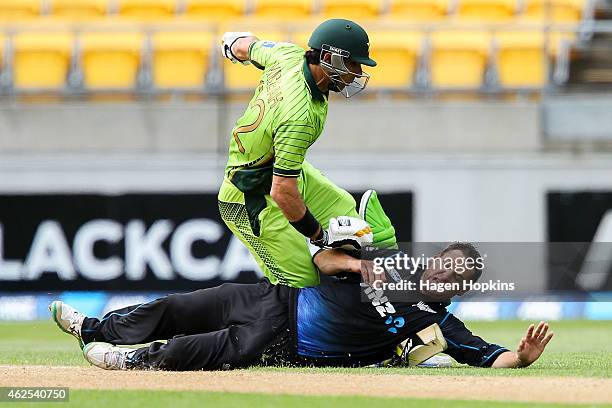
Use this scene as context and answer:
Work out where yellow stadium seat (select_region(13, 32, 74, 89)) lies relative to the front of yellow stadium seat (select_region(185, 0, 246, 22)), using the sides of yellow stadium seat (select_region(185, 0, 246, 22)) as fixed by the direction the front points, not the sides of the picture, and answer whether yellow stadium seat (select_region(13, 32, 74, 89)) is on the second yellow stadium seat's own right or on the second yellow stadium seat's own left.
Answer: on the second yellow stadium seat's own right

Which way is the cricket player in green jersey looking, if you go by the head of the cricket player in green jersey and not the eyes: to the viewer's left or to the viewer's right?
to the viewer's right

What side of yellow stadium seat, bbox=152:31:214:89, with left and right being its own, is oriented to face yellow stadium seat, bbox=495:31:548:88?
left

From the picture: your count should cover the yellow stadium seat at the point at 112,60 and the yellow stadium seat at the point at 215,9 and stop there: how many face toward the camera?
2

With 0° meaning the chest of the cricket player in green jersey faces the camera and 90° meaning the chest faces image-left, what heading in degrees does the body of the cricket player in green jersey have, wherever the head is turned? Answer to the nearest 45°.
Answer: approximately 270°

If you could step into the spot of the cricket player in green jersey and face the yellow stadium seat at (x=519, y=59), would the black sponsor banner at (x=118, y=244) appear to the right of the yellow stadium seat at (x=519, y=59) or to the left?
left

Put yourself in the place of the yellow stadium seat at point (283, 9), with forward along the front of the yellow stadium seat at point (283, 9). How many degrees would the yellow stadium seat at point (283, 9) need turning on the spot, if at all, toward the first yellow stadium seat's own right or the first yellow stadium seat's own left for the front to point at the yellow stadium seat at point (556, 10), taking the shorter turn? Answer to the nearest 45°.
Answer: approximately 90° to the first yellow stadium seat's own left

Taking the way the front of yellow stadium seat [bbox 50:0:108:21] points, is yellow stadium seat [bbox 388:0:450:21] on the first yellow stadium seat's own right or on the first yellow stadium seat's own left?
on the first yellow stadium seat's own left
